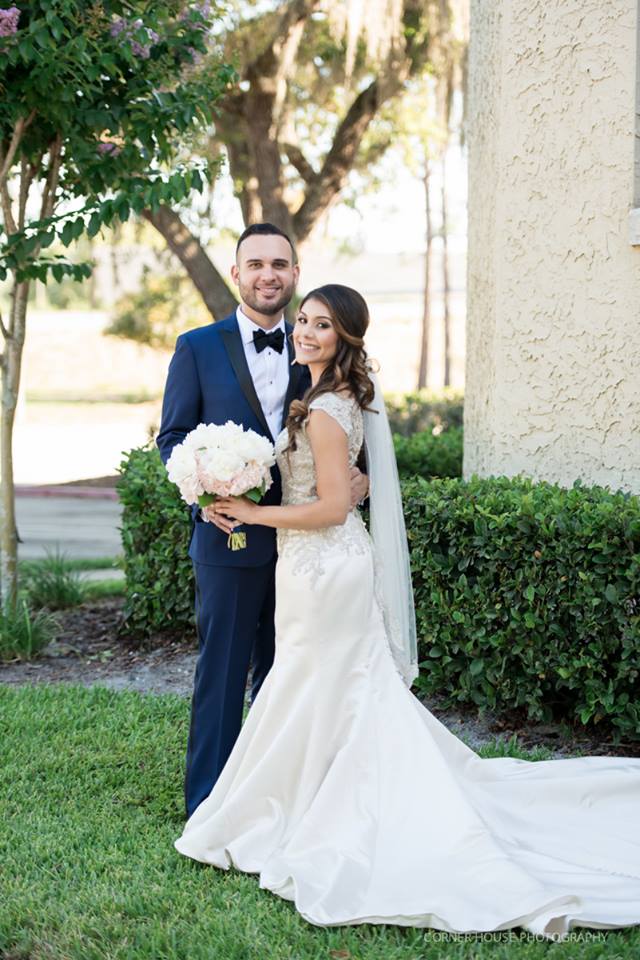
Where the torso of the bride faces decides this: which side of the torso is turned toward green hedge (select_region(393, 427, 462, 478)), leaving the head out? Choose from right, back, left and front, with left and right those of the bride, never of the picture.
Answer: right

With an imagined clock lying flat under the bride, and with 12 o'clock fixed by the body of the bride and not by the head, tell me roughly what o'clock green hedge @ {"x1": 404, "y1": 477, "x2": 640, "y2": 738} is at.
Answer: The green hedge is roughly at 4 o'clock from the bride.

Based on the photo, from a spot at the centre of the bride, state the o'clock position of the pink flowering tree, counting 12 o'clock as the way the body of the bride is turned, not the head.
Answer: The pink flowering tree is roughly at 2 o'clock from the bride.

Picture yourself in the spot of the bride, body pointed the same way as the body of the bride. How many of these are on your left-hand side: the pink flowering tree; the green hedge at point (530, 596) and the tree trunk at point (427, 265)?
0

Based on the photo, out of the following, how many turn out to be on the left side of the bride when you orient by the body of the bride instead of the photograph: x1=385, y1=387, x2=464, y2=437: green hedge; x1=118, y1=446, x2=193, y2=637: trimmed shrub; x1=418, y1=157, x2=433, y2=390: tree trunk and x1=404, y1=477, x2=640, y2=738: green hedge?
0

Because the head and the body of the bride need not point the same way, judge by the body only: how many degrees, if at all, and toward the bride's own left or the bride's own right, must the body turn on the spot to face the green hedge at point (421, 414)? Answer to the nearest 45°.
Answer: approximately 90° to the bride's own right

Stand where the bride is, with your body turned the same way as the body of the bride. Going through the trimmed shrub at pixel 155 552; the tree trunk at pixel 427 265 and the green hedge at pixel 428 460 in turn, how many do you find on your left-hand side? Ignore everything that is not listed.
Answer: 0

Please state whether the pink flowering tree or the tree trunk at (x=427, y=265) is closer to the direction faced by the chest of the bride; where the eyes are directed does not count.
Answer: the pink flowering tree

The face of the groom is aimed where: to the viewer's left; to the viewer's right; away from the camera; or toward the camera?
toward the camera

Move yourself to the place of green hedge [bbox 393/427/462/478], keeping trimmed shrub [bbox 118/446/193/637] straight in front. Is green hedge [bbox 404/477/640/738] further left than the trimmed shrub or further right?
left

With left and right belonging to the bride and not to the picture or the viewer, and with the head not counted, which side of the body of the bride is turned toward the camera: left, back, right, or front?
left

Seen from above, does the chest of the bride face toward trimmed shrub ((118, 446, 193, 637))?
no

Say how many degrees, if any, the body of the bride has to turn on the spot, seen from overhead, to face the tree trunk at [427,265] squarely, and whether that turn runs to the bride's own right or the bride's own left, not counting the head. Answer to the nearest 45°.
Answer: approximately 90° to the bride's own right

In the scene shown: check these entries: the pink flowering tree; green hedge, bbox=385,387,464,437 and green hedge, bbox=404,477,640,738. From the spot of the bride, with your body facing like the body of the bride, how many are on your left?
0
